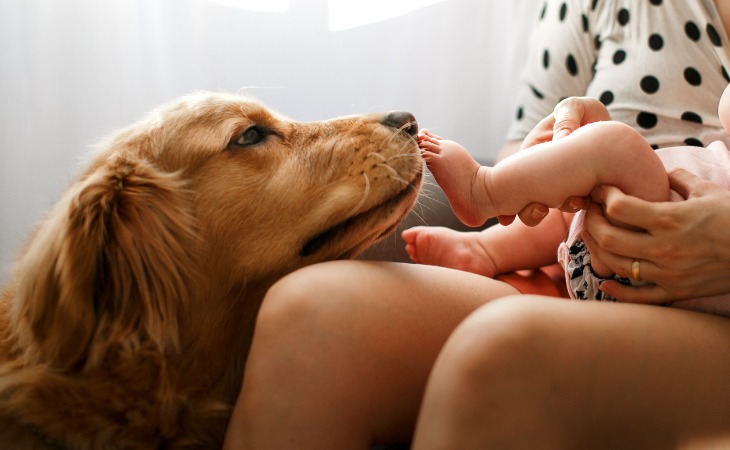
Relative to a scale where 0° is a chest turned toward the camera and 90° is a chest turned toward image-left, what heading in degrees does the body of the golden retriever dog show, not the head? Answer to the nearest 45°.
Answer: approximately 270°
